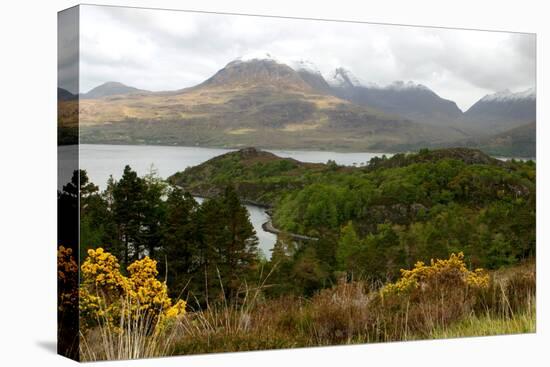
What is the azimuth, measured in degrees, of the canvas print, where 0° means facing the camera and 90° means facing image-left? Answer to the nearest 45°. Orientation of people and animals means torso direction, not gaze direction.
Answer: approximately 315°
